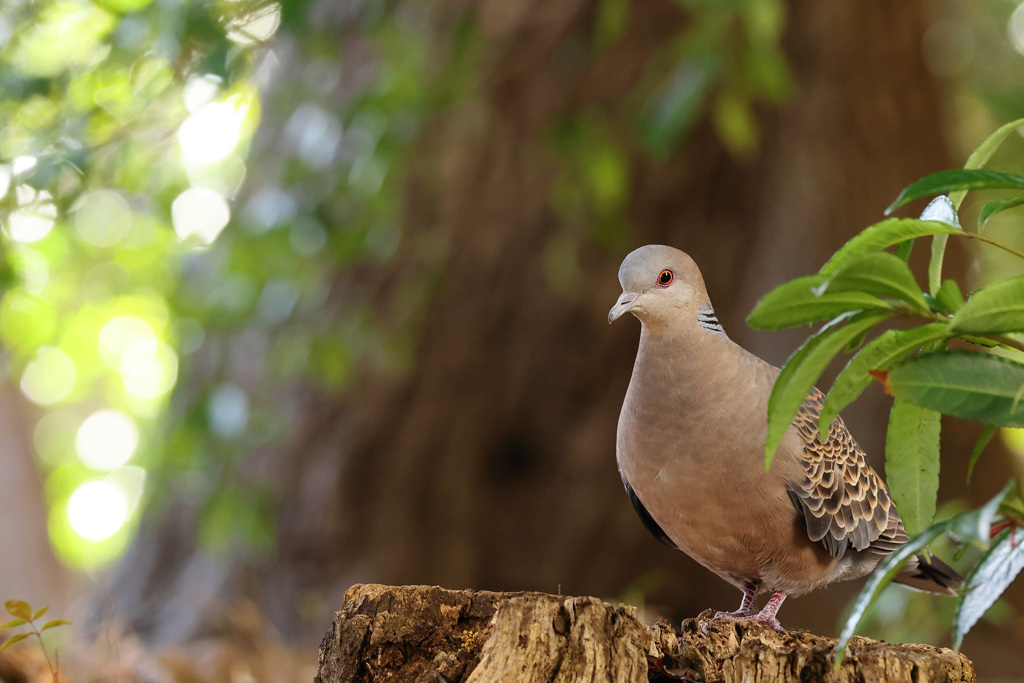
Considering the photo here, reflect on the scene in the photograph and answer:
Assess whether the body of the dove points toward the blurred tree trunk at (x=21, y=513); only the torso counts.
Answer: no

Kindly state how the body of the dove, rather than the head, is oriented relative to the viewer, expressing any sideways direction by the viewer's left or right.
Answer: facing the viewer and to the left of the viewer

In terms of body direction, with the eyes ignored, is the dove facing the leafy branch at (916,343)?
no
